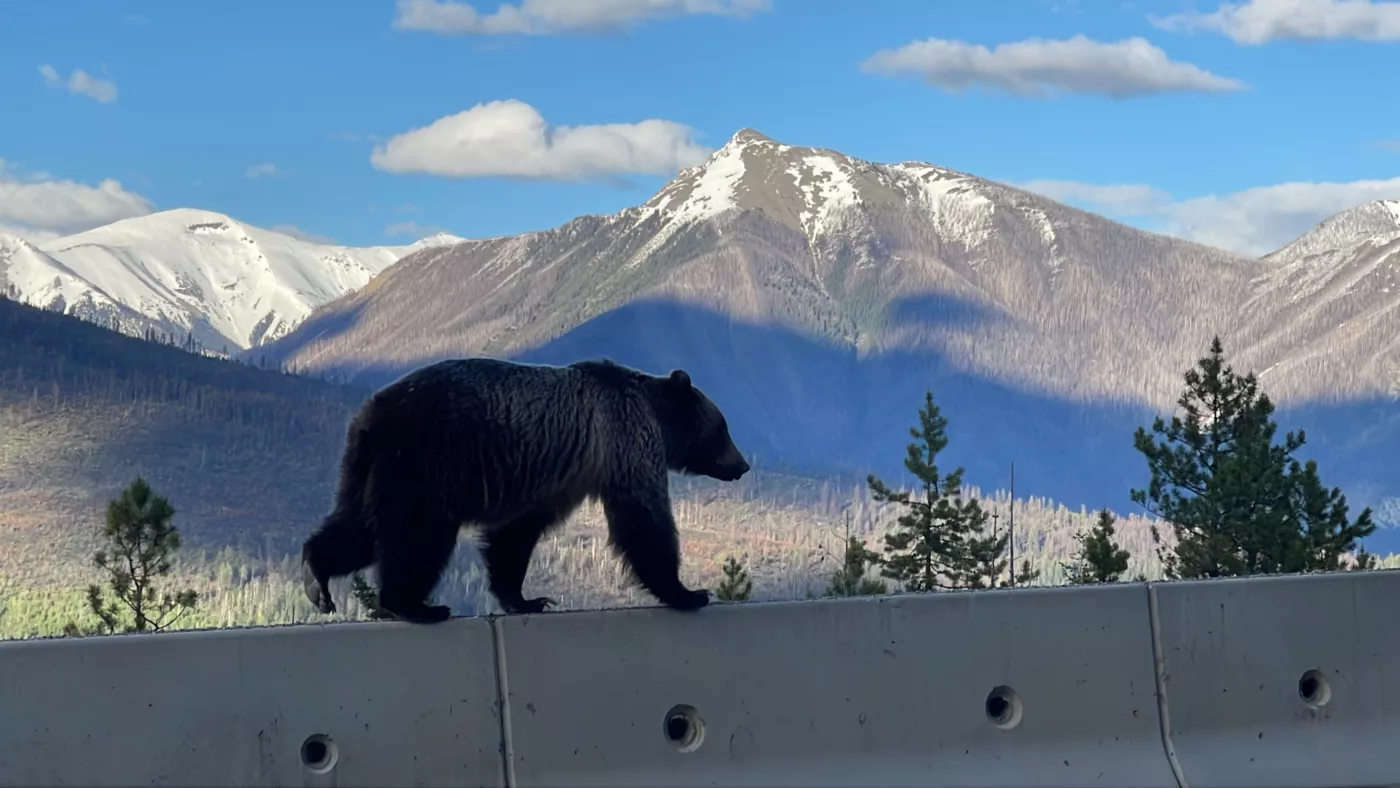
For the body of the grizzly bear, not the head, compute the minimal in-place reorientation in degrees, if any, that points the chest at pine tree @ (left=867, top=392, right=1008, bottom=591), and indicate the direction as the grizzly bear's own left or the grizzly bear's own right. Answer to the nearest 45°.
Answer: approximately 90° to the grizzly bear's own left

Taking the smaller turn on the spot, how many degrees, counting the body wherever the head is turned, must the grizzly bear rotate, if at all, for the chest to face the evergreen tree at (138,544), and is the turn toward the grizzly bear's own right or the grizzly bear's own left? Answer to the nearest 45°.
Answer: approximately 90° to the grizzly bear's own left

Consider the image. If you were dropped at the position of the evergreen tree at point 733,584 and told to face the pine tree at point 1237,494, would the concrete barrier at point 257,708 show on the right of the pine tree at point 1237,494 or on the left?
right

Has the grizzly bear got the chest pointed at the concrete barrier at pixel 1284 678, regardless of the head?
yes

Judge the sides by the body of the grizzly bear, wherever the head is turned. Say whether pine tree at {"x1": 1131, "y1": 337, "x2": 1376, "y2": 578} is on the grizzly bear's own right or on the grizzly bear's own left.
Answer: on the grizzly bear's own left

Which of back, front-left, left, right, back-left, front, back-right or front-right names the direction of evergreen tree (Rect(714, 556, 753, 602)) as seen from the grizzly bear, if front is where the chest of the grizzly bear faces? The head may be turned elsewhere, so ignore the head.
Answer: left

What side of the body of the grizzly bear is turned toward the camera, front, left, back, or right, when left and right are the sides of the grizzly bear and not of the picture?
right
